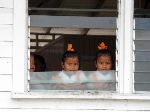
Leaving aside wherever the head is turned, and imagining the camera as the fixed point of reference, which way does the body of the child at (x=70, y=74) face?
toward the camera

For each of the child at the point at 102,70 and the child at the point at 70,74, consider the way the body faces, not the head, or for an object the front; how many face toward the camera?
2

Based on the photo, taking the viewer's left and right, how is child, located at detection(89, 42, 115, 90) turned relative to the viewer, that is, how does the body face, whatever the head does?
facing the viewer

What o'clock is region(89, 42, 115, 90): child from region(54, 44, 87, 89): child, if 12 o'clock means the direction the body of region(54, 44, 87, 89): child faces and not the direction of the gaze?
region(89, 42, 115, 90): child is roughly at 9 o'clock from region(54, 44, 87, 89): child.

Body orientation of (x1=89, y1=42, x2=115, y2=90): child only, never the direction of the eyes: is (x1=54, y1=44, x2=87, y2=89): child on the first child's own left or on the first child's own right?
on the first child's own right
